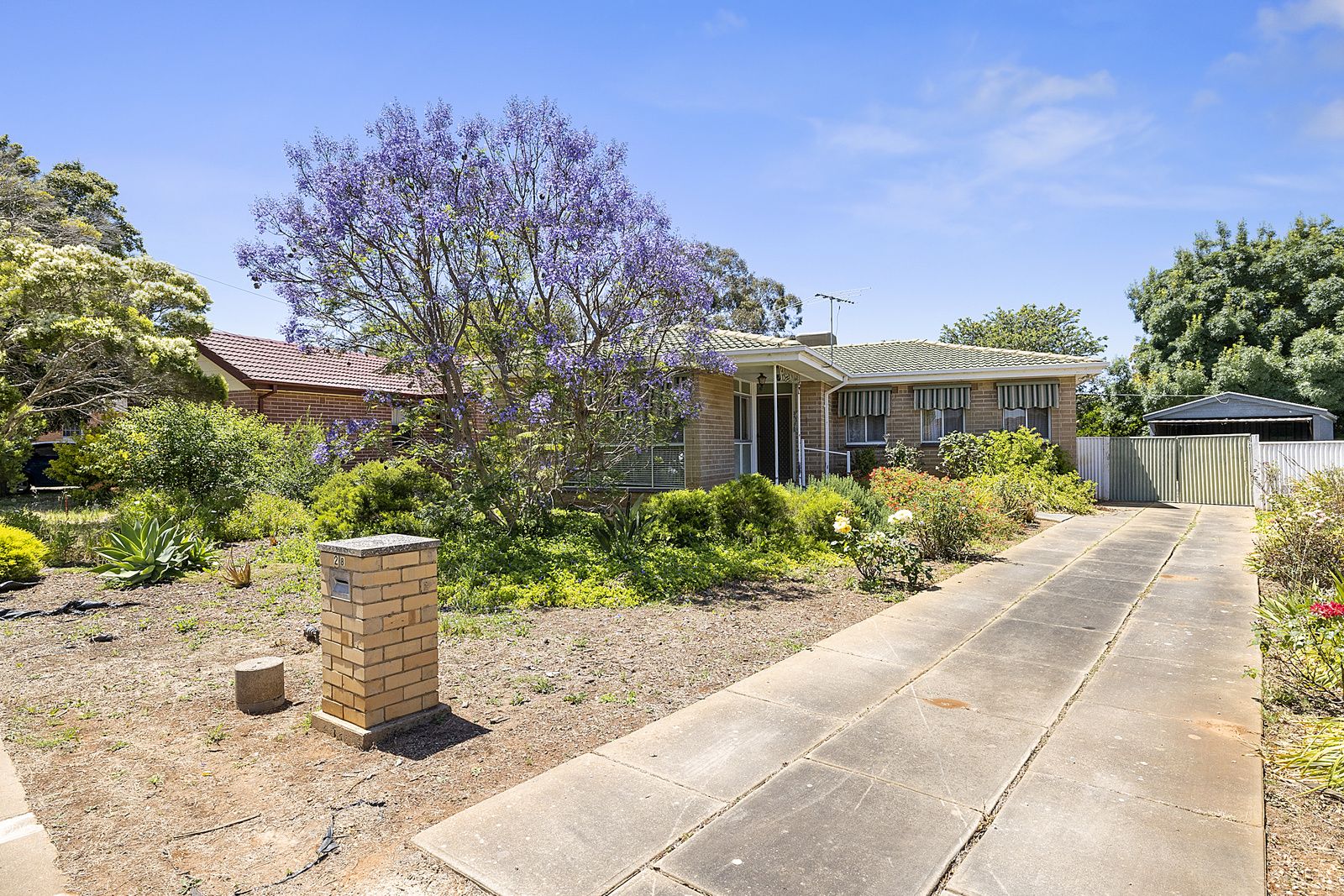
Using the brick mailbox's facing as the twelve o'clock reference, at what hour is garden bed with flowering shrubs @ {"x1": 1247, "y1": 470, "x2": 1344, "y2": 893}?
The garden bed with flowering shrubs is roughly at 8 o'clock from the brick mailbox.

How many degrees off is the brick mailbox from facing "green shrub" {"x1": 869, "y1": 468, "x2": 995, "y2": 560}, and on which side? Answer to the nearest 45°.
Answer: approximately 180°

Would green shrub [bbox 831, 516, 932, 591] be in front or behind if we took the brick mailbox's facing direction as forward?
behind

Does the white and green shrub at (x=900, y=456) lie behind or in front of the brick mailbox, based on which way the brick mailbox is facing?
behind

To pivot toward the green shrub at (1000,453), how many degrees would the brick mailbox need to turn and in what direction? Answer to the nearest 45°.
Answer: approximately 180°

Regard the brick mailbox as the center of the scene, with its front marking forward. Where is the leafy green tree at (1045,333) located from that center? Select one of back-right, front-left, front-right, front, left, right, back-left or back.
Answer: back

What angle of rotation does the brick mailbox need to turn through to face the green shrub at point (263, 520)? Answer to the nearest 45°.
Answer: approximately 135° to its right

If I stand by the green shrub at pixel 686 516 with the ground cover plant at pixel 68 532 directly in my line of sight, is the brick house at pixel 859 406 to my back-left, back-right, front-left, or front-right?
back-right

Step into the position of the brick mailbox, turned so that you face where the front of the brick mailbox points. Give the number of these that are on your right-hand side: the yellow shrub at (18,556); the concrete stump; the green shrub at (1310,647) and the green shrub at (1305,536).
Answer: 2

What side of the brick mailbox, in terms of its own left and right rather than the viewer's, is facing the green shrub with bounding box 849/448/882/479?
back

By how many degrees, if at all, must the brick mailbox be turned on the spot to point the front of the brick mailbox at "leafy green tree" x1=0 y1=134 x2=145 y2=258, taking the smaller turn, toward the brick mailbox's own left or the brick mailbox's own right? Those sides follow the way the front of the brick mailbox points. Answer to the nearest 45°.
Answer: approximately 135° to the brick mailbox's own right

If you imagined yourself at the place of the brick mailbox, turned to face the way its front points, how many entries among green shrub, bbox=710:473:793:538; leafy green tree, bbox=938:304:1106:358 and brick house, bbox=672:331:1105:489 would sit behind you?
3

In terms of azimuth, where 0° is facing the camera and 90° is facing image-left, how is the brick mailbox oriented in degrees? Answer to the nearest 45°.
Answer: approximately 45°

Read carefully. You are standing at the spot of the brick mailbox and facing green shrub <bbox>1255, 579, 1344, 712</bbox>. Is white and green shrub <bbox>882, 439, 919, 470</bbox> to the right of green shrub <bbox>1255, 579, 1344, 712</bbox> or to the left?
left

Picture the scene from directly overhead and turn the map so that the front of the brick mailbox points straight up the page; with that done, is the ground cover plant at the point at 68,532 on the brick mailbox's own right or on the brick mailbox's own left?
on the brick mailbox's own right
